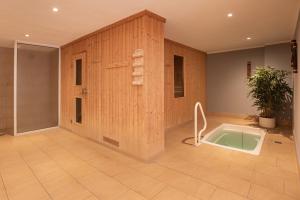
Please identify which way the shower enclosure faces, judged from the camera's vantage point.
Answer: facing the viewer and to the right of the viewer
